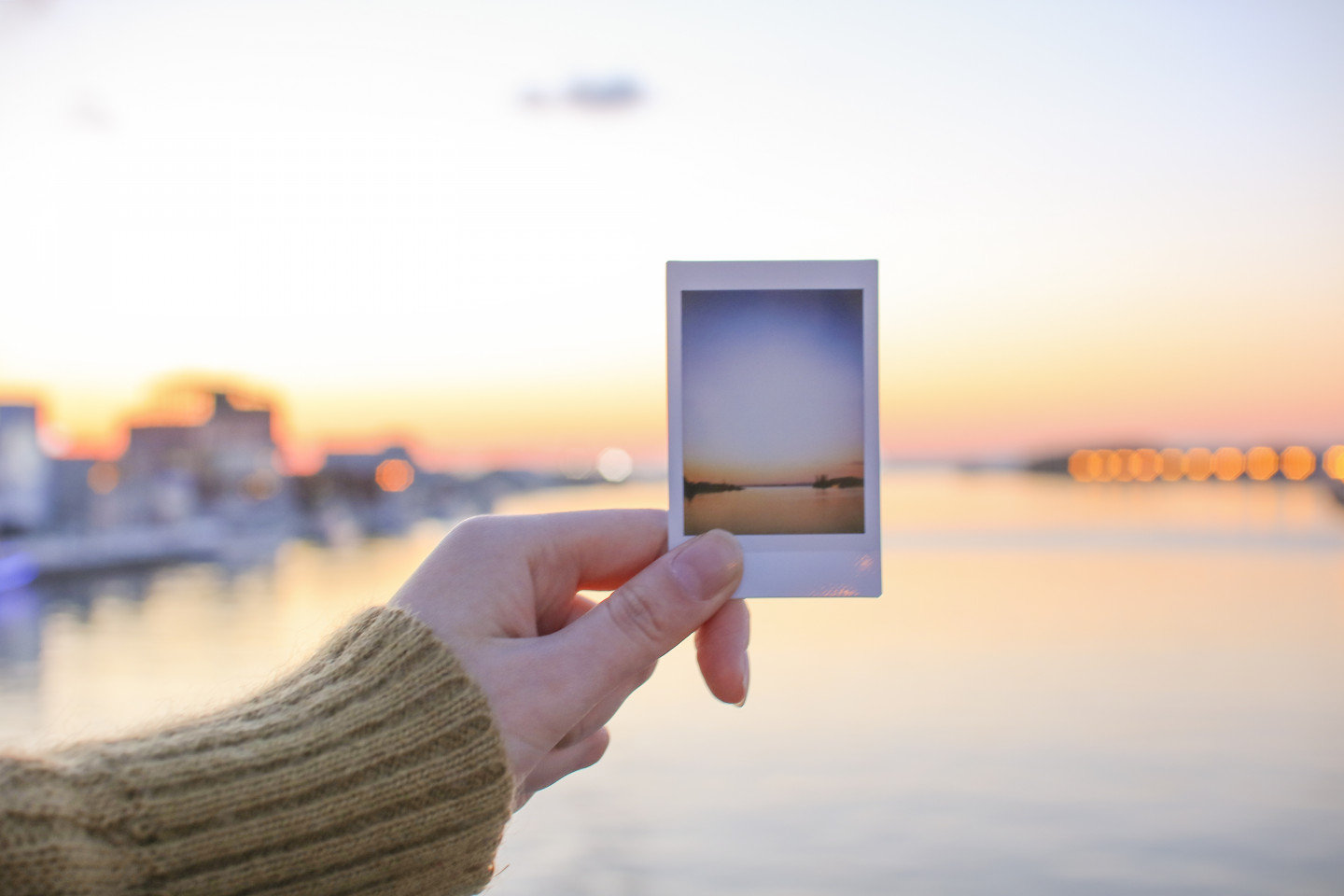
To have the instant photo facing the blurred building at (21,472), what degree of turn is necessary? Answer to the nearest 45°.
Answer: approximately 135° to its right

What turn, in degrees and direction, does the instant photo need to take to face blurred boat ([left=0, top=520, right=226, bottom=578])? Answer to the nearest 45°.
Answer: approximately 135° to its right

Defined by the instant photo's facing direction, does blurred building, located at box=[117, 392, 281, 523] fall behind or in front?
behind

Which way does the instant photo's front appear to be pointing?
toward the camera
